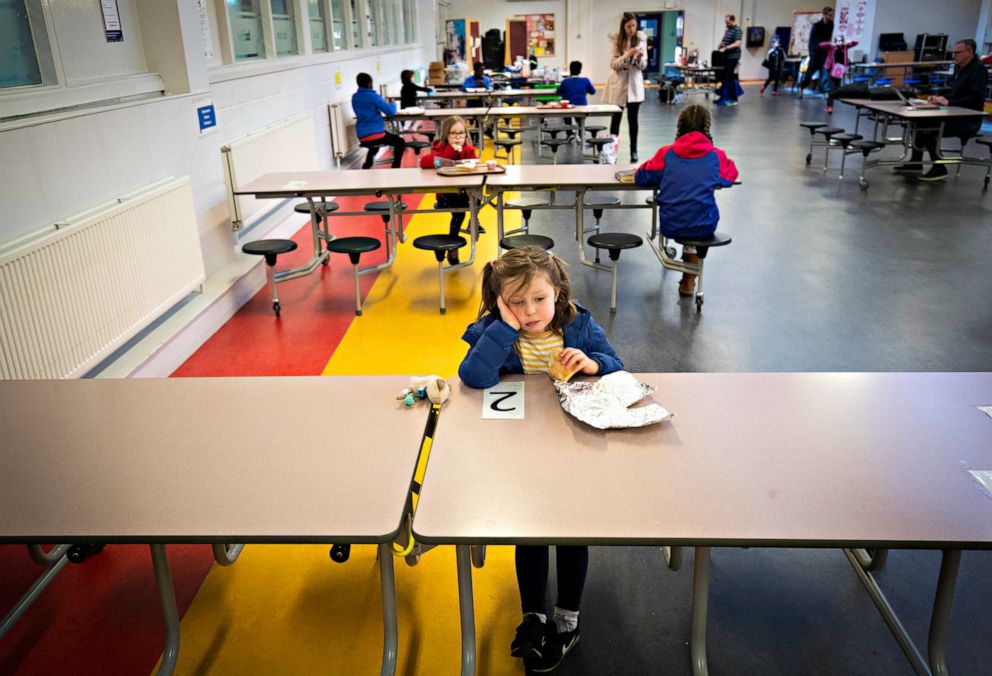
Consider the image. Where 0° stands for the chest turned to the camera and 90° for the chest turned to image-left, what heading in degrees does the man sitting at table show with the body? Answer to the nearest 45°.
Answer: approximately 90°

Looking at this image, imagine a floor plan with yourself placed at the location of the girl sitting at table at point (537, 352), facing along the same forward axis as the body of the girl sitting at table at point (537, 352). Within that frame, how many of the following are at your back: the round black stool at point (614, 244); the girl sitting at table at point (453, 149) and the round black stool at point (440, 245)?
3

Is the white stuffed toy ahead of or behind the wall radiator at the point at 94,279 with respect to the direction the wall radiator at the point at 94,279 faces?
ahead

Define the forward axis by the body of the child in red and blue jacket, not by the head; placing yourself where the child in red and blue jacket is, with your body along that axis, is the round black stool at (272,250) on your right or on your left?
on your left

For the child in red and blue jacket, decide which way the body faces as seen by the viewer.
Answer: away from the camera

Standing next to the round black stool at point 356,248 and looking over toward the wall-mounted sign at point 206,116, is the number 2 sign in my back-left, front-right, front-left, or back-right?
back-left

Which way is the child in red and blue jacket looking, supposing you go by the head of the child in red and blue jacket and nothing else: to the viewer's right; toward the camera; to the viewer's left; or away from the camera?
away from the camera

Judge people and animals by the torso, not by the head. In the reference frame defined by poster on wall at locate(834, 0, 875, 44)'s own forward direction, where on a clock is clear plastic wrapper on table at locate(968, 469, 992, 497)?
The clear plastic wrapper on table is roughly at 12 o'clock from the poster on wall.

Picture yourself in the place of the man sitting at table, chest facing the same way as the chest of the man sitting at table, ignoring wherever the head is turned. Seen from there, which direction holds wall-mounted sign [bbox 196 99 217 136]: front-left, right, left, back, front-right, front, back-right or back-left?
front-left

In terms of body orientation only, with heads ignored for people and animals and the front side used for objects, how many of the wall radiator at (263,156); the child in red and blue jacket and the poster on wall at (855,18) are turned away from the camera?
1

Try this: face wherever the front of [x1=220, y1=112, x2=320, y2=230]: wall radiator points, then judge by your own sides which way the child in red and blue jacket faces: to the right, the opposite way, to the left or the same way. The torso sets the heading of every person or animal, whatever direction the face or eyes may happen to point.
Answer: to the left

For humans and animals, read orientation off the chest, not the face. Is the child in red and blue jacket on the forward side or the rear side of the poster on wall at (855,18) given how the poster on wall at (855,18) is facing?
on the forward side

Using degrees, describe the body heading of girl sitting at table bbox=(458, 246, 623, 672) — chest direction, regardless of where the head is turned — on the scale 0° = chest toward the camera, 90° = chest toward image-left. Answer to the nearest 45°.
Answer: approximately 0°

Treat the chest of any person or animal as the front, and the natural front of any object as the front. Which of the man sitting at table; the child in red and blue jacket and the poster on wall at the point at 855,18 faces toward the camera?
the poster on wall
